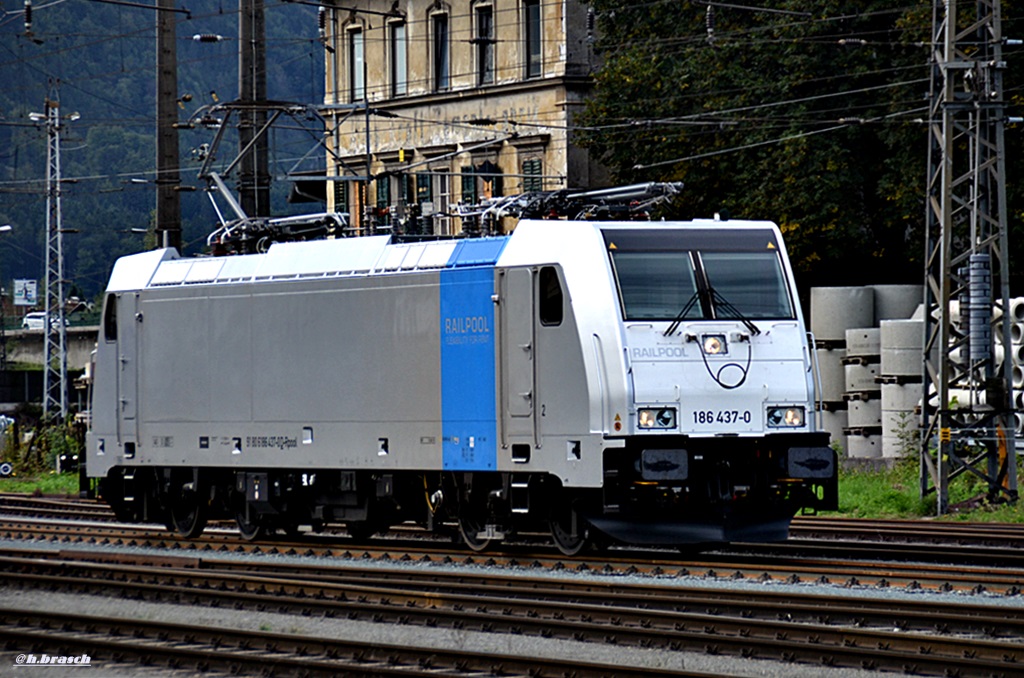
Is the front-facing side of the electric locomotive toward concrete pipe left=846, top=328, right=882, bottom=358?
no

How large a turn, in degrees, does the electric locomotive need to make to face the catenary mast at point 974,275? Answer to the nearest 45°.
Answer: approximately 90° to its left

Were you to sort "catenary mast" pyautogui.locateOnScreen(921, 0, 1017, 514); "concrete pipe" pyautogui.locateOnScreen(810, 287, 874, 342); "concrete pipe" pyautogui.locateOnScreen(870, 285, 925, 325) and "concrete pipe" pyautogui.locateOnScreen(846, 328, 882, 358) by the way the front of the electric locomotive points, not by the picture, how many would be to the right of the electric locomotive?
0

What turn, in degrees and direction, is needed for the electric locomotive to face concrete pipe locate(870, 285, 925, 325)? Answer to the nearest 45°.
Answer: approximately 90° to its left

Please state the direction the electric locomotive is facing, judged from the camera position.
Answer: facing the viewer and to the right of the viewer

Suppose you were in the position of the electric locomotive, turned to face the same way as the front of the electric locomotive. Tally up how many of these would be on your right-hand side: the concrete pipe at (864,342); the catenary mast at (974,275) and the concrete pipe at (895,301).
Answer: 0

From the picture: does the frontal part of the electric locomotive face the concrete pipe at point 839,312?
no
